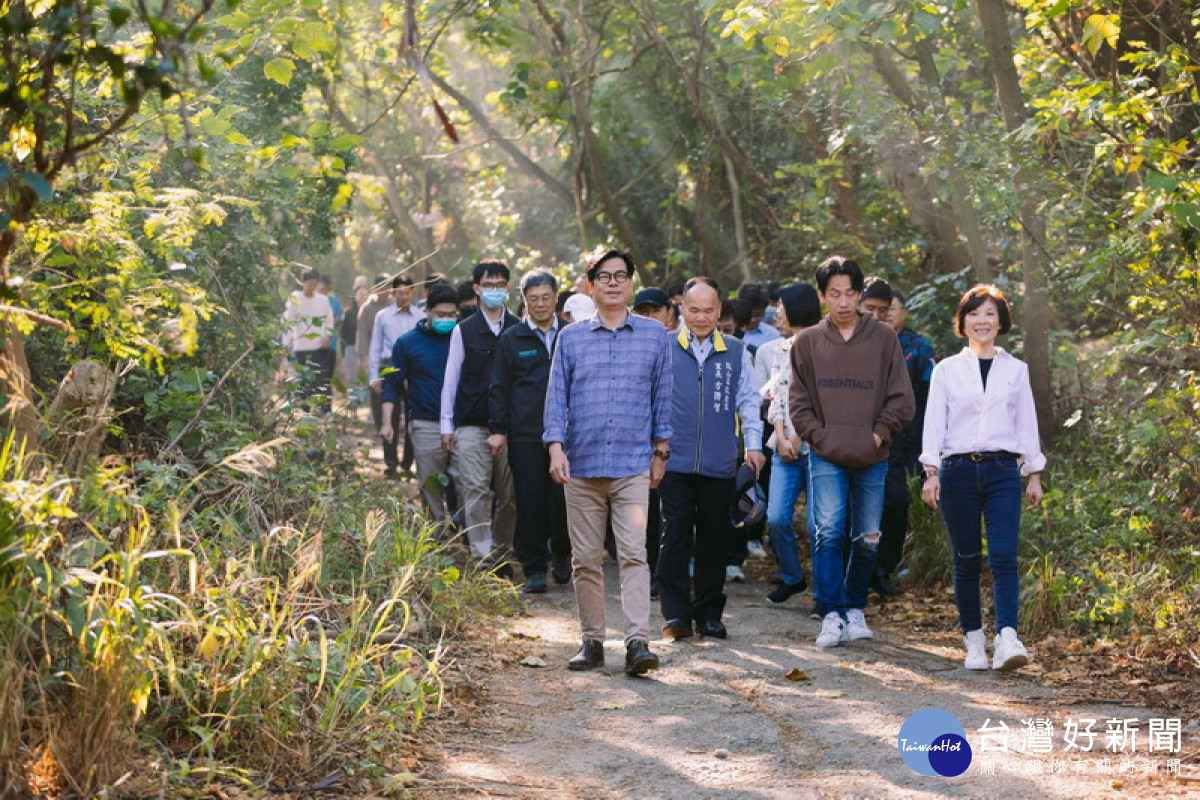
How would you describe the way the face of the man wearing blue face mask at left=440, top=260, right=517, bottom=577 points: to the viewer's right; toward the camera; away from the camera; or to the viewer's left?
toward the camera

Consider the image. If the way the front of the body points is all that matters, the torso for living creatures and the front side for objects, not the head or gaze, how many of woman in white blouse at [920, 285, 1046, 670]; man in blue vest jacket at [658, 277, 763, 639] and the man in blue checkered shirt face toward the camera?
3

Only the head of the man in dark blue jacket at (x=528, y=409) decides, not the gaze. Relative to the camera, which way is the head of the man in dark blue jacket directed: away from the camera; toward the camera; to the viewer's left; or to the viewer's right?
toward the camera

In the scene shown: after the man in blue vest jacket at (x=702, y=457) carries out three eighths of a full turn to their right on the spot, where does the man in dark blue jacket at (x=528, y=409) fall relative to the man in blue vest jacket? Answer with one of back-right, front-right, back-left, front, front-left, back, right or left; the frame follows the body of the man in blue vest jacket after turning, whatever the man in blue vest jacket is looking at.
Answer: front

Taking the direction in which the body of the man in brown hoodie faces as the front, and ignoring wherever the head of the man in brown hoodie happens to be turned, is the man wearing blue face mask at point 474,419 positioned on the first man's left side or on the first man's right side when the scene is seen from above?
on the first man's right side

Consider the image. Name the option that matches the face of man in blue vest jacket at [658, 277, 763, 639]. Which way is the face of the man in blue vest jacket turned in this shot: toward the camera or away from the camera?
toward the camera

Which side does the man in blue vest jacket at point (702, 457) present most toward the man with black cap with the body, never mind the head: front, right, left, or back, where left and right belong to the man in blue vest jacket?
back

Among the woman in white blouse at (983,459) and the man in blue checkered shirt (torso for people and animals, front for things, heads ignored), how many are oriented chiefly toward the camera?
2

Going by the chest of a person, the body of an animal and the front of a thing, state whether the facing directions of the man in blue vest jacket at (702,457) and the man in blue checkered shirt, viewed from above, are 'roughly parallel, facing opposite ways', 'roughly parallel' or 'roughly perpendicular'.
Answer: roughly parallel

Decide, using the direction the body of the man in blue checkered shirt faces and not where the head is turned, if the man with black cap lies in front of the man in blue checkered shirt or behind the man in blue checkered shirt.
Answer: behind

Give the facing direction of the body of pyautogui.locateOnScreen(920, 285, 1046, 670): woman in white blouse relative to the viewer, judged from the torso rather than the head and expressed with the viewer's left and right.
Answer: facing the viewer

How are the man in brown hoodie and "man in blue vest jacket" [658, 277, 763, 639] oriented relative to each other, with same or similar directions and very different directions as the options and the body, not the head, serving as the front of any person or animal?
same or similar directions

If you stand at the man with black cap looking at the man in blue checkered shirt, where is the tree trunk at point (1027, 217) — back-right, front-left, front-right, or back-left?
back-left

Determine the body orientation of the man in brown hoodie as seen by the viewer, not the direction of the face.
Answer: toward the camera

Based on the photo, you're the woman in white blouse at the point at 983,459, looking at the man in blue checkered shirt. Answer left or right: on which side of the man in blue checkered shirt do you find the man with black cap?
right

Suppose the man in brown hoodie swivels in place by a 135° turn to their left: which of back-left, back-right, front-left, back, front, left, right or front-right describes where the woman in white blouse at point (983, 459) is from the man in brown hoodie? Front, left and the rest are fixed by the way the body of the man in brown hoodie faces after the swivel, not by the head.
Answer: right

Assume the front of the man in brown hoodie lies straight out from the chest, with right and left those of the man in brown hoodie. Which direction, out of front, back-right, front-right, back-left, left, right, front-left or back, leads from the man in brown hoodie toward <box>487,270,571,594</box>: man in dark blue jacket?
back-right

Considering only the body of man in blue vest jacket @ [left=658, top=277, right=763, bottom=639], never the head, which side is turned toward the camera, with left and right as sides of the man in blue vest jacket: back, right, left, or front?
front
